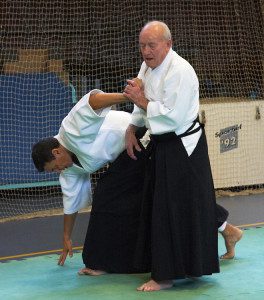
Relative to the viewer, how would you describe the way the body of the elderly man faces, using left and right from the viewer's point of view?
facing the viewer and to the left of the viewer

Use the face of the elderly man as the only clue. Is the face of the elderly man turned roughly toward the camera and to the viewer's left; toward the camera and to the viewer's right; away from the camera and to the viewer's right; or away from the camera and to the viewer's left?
toward the camera and to the viewer's left
